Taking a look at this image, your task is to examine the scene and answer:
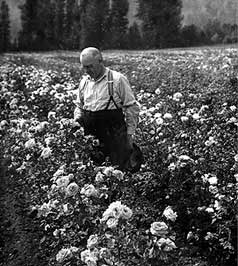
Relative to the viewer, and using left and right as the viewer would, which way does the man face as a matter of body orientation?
facing the viewer and to the left of the viewer

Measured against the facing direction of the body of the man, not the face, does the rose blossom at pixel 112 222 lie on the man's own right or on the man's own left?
on the man's own left

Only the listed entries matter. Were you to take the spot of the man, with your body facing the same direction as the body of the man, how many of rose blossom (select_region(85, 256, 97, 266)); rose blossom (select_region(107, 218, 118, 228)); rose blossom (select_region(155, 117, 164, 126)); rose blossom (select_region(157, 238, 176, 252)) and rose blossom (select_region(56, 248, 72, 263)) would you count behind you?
1

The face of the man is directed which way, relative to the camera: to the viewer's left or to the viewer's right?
to the viewer's left

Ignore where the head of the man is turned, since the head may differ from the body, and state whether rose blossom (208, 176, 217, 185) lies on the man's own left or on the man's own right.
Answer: on the man's own left

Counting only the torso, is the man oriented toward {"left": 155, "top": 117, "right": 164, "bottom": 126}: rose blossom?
no

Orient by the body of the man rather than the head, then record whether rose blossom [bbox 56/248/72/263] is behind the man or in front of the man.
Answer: in front

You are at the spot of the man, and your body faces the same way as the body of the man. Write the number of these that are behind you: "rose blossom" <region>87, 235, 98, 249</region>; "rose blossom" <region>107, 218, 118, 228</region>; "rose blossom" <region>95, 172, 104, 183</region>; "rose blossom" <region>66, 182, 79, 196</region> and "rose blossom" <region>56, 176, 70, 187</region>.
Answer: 0

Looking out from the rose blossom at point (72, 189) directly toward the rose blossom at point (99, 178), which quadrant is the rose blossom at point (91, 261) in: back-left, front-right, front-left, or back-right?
back-right

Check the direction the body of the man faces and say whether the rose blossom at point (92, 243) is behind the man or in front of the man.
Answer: in front

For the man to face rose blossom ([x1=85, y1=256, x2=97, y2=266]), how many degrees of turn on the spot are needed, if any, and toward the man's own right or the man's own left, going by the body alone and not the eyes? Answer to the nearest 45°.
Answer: approximately 45° to the man's own left

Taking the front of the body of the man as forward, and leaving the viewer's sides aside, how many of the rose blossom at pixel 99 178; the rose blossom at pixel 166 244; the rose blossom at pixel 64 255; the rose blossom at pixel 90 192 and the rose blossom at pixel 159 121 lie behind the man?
1

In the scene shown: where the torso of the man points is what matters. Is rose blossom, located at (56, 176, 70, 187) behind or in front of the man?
in front

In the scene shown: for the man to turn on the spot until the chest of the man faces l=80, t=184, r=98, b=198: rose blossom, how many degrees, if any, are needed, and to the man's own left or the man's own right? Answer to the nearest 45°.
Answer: approximately 45° to the man's own left
